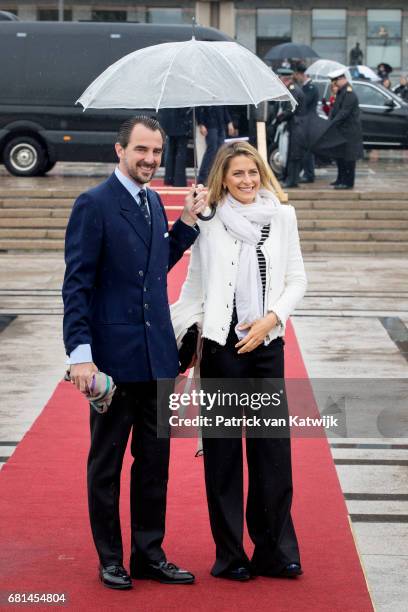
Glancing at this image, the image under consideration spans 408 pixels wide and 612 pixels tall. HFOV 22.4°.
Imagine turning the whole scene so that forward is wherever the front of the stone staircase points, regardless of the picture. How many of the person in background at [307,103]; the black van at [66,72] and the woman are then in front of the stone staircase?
1

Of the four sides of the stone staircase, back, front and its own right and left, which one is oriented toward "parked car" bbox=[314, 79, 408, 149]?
back

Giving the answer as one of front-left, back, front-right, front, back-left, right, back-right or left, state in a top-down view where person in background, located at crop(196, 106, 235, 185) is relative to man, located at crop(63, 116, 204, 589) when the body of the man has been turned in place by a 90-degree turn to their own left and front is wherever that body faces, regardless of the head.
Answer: front-left

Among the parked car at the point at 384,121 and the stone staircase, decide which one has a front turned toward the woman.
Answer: the stone staircase

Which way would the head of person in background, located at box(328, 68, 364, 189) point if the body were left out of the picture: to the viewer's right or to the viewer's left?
to the viewer's left

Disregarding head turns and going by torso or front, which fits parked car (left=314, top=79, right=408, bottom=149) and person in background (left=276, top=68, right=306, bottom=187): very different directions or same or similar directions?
very different directions
